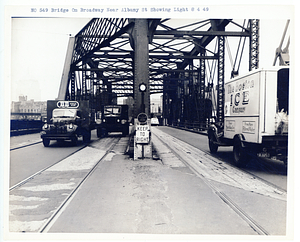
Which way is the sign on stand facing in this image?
toward the camera

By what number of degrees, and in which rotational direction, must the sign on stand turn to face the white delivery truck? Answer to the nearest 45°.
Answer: approximately 45° to its left

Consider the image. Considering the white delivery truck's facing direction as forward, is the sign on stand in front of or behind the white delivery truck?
in front

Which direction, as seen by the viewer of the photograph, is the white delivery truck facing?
facing away from the viewer and to the left of the viewer

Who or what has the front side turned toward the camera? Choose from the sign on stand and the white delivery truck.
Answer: the sign on stand

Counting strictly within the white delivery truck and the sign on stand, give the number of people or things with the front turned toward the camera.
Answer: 1
